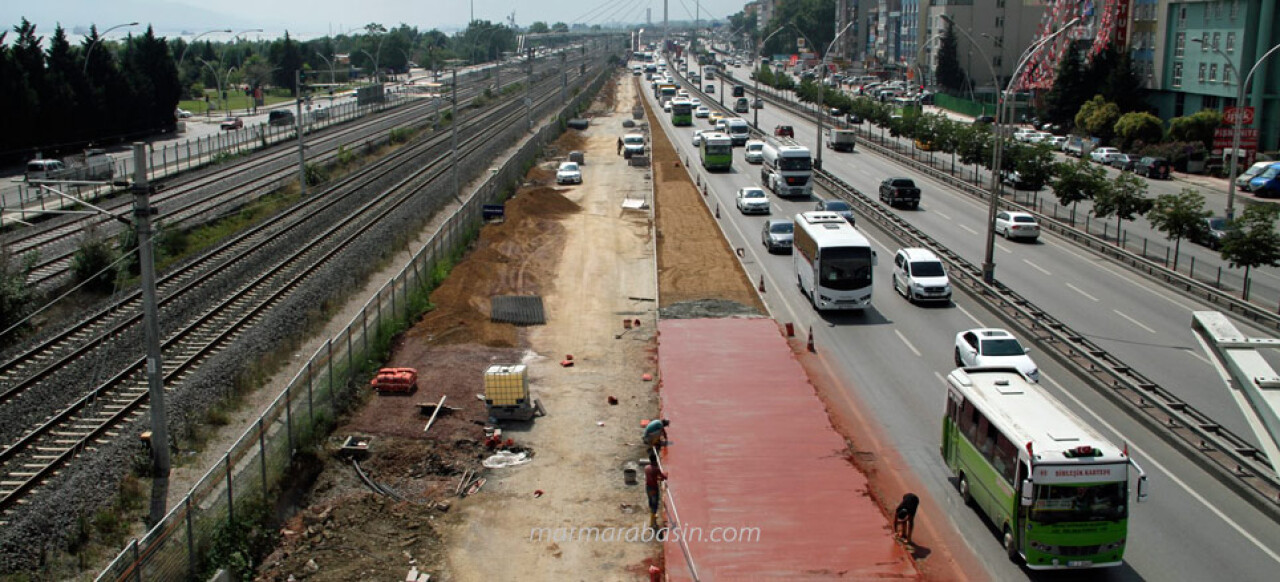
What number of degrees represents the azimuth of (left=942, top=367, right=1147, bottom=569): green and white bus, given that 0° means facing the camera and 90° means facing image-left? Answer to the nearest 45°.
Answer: approximately 315°

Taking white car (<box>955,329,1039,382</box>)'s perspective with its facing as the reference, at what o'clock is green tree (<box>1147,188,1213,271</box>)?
The green tree is roughly at 8 o'clock from the white car.

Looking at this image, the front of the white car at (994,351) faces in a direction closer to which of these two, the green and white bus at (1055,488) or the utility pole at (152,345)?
the green and white bus

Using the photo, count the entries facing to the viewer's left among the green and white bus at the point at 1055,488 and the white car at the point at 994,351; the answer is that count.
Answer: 0

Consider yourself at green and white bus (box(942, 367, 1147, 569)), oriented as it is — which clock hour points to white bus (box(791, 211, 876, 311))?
The white bus is roughly at 7 o'clock from the green and white bus.

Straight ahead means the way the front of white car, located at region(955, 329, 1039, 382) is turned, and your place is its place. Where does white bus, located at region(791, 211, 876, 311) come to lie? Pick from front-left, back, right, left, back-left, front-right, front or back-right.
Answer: back

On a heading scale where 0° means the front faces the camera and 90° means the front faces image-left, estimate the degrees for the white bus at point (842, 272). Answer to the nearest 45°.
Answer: approximately 0°

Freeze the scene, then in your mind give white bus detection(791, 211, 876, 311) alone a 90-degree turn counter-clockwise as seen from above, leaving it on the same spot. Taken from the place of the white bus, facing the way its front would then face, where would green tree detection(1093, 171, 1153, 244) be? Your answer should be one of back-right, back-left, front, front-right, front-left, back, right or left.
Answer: front-left

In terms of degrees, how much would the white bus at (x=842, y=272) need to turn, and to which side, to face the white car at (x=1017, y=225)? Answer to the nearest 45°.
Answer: approximately 135° to its left

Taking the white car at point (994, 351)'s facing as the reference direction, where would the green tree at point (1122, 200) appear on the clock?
The green tree is roughly at 8 o'clock from the white car.

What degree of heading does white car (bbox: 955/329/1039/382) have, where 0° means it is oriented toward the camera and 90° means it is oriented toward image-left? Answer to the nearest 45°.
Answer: approximately 315°

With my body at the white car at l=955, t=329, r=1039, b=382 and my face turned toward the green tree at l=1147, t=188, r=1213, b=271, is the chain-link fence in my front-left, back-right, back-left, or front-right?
back-left

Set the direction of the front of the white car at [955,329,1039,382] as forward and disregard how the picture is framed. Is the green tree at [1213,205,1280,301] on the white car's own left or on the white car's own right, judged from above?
on the white car's own left
